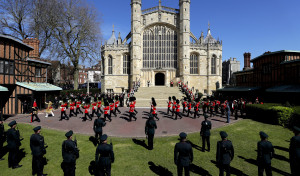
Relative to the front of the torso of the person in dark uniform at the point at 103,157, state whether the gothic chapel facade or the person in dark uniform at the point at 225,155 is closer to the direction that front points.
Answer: the gothic chapel facade

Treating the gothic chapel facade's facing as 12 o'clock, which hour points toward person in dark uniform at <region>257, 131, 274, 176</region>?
The person in dark uniform is roughly at 12 o'clock from the gothic chapel facade.

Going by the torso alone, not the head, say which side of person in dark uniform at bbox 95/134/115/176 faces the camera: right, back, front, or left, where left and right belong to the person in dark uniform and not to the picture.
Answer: back

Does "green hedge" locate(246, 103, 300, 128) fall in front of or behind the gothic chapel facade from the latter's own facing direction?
in front

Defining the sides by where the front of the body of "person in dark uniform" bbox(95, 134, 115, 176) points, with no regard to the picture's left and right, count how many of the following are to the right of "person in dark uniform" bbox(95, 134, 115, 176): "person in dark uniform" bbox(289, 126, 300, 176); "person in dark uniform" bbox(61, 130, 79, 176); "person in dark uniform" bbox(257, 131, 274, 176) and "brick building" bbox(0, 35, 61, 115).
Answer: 2

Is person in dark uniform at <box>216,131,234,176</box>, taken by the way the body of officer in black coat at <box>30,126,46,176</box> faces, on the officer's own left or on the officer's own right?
on the officer's own right

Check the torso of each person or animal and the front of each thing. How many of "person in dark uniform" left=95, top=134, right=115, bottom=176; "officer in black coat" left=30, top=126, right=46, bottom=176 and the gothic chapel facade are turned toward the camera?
1

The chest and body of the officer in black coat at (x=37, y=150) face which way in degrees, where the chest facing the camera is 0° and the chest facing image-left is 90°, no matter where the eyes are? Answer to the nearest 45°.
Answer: approximately 225°

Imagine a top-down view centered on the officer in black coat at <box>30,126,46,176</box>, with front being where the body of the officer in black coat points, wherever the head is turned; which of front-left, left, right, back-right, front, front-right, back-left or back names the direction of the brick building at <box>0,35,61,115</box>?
front-left

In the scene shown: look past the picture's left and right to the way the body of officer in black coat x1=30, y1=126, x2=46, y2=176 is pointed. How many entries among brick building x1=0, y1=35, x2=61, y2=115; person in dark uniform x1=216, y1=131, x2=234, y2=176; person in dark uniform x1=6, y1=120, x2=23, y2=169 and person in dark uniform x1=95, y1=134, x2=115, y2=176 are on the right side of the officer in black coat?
2

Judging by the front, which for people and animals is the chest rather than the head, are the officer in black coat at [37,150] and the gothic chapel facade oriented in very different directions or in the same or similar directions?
very different directions

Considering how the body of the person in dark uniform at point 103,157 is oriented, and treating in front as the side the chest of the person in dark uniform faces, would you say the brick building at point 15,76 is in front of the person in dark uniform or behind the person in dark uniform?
in front

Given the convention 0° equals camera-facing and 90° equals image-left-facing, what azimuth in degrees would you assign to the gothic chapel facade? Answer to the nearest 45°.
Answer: approximately 0°

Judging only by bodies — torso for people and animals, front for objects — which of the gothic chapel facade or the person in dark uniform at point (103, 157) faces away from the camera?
the person in dark uniform

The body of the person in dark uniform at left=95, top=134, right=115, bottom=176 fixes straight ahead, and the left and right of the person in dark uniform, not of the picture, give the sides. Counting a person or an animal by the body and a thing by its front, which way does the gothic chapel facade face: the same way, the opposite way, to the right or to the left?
the opposite way

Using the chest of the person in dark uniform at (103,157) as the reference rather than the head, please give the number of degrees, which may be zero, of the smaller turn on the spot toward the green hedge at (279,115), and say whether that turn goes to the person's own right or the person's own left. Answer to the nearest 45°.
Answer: approximately 90° to the person's own right

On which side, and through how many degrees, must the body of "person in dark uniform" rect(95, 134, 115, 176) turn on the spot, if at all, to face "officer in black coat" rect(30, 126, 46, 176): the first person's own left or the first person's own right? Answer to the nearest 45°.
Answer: approximately 45° to the first person's own left
